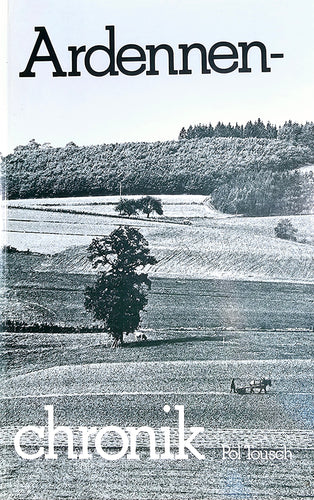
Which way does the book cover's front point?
toward the camera
